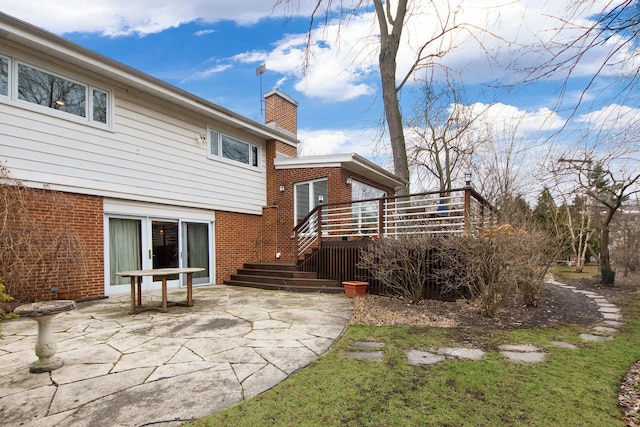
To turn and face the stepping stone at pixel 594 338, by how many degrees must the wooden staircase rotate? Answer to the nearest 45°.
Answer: approximately 45° to its left

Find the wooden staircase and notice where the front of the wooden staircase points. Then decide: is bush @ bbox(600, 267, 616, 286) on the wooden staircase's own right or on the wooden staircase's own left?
on the wooden staircase's own left

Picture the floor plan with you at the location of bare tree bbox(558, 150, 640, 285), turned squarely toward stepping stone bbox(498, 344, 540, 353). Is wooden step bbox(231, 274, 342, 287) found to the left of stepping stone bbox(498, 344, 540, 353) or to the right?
right

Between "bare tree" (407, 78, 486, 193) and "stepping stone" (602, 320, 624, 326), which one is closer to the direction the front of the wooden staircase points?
the stepping stone

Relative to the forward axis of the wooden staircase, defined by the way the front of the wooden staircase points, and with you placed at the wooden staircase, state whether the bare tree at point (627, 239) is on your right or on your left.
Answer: on your left

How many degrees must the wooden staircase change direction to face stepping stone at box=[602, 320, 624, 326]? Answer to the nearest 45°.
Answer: approximately 45° to its left

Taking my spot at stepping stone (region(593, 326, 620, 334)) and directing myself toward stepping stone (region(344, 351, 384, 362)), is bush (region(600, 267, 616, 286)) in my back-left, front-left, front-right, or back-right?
back-right

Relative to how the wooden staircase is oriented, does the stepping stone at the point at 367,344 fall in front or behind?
in front

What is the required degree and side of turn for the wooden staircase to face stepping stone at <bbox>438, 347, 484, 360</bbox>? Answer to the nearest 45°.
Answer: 0° — it already faces it

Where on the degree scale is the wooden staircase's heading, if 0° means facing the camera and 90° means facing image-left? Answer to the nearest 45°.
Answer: approximately 0°
